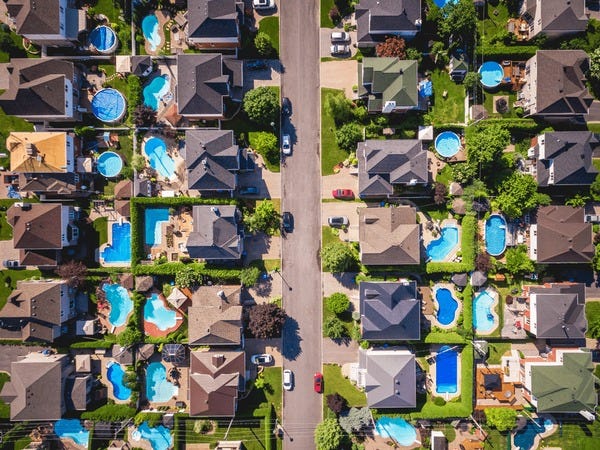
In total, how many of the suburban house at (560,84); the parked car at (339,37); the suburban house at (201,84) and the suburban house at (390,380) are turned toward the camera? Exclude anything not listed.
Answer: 0

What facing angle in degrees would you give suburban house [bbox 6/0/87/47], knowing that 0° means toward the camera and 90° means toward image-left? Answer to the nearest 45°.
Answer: approximately 90°

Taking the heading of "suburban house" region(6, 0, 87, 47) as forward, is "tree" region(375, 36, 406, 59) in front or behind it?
behind

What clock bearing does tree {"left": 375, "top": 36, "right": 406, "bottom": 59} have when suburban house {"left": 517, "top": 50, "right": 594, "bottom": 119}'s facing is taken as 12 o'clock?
The tree is roughly at 5 o'clock from the suburban house.

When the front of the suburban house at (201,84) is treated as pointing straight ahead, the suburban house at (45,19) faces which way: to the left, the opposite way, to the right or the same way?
the opposite way

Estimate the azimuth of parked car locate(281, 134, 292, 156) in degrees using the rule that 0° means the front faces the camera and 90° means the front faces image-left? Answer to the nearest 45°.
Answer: approximately 0°

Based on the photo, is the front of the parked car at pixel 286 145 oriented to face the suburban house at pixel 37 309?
no

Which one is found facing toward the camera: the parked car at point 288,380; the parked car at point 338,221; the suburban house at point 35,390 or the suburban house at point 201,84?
the parked car at point 288,380

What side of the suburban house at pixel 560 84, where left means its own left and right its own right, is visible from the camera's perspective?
right

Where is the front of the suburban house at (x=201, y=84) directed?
to the viewer's right

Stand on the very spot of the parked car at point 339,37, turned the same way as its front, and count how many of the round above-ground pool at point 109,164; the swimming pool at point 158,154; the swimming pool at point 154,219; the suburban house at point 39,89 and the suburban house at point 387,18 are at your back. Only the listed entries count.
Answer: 4

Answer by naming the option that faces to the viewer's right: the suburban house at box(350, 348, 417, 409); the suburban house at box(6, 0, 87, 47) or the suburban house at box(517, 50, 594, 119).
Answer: the suburban house at box(517, 50, 594, 119)

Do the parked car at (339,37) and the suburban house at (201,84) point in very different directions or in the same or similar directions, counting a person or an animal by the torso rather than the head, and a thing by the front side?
same or similar directions

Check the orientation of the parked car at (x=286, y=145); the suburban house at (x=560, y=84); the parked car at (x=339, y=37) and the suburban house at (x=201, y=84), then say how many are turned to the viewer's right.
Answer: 3

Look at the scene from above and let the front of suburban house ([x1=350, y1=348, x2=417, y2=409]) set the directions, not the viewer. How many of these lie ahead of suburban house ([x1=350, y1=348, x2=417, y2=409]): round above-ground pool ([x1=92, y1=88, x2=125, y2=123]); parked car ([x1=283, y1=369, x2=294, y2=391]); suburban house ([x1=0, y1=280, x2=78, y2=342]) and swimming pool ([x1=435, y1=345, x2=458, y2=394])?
3

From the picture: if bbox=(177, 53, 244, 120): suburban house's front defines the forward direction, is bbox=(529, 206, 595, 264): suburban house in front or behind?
in front
